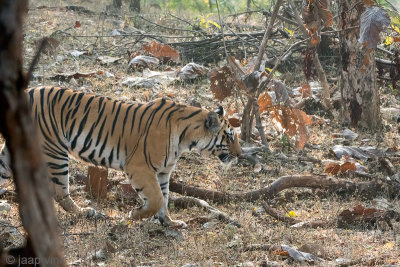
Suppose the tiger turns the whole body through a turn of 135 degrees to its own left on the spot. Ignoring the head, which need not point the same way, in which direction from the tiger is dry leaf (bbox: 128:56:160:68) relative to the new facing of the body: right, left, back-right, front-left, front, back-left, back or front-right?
front-right

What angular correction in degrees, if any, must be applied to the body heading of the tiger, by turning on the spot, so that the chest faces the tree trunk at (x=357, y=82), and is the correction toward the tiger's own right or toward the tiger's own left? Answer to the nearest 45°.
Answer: approximately 45° to the tiger's own left

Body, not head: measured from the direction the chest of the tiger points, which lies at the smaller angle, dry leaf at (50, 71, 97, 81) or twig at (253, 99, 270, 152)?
the twig

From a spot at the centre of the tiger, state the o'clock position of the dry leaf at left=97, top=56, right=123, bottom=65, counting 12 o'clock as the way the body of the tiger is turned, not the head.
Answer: The dry leaf is roughly at 9 o'clock from the tiger.

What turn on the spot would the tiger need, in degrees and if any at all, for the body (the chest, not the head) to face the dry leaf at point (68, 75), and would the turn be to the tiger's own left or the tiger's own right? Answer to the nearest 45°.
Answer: approximately 90° to the tiger's own left

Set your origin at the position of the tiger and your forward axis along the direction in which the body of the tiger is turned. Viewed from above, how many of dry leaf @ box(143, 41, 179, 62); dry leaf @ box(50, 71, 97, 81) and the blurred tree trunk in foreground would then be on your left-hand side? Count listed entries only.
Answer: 2

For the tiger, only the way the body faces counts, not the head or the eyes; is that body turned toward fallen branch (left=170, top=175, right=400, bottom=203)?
yes

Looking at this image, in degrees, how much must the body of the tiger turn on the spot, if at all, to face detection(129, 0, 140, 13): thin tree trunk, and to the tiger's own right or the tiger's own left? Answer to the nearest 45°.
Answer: approximately 90° to the tiger's own left

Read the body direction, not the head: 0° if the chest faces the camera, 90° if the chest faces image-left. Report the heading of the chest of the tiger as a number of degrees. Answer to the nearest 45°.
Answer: approximately 270°

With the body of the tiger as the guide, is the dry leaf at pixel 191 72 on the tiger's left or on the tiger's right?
on the tiger's left
